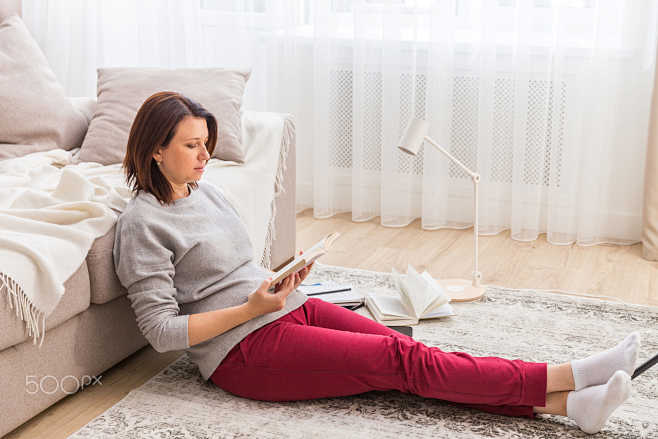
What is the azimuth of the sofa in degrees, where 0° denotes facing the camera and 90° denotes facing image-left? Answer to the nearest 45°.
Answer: approximately 315°

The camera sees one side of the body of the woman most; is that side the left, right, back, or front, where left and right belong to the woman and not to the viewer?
right

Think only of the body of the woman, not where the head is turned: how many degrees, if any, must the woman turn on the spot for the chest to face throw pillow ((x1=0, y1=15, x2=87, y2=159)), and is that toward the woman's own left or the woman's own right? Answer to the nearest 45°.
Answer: approximately 135° to the woman's own left
